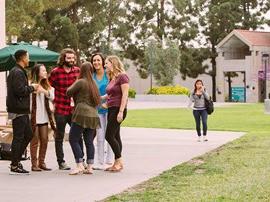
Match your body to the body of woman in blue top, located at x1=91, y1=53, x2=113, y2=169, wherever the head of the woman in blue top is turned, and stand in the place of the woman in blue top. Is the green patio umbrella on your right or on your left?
on your right

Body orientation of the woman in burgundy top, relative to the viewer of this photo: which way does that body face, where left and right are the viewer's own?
facing to the left of the viewer

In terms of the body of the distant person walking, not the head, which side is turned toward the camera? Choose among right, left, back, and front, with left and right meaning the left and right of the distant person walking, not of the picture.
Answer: front

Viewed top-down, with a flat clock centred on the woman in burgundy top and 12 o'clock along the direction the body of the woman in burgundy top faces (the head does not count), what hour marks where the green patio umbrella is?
The green patio umbrella is roughly at 2 o'clock from the woman in burgundy top.

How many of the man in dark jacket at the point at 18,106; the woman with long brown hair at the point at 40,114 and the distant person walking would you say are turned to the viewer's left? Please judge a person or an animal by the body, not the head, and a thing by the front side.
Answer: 0

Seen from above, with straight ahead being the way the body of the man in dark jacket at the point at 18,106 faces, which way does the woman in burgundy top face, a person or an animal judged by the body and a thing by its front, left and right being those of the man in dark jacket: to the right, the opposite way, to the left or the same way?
the opposite way

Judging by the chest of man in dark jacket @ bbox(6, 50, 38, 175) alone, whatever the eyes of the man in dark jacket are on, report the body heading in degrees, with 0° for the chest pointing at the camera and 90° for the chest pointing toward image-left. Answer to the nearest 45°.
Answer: approximately 270°

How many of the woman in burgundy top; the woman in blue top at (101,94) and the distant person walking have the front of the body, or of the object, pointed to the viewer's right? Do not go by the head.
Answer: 0

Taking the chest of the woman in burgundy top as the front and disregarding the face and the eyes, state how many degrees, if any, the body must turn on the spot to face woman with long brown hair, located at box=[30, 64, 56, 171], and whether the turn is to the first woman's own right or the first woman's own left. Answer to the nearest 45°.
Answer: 0° — they already face them

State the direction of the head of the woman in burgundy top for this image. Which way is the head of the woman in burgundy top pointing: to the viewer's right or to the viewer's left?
to the viewer's left

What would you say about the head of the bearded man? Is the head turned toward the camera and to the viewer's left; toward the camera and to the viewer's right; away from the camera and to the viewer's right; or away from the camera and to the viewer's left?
toward the camera and to the viewer's right

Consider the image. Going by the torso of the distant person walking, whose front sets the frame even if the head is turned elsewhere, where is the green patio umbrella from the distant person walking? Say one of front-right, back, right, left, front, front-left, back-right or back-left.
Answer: front-right

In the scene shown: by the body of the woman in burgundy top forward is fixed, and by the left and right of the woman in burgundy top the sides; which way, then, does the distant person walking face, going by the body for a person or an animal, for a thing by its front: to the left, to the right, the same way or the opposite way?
to the left

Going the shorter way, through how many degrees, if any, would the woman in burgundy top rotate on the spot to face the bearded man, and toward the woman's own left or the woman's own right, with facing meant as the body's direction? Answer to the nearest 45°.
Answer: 0° — they already face them
